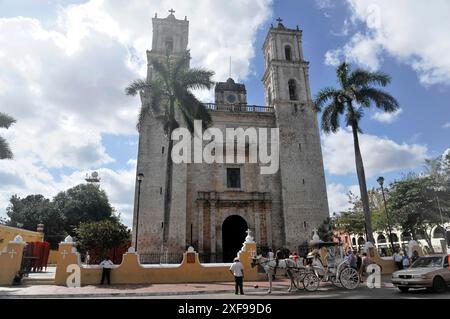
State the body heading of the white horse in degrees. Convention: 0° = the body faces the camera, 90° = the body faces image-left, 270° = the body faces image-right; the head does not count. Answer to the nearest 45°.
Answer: approximately 90°

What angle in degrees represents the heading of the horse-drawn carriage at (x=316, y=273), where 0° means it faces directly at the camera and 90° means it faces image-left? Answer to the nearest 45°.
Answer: approximately 90°

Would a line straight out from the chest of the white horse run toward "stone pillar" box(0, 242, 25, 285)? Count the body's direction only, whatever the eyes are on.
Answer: yes

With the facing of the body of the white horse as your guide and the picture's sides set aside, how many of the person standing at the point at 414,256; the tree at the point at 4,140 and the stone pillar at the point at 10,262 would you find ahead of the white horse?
2

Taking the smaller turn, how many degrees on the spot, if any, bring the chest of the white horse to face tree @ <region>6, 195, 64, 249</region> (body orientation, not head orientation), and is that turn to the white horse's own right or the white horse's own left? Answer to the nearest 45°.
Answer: approximately 45° to the white horse's own right
